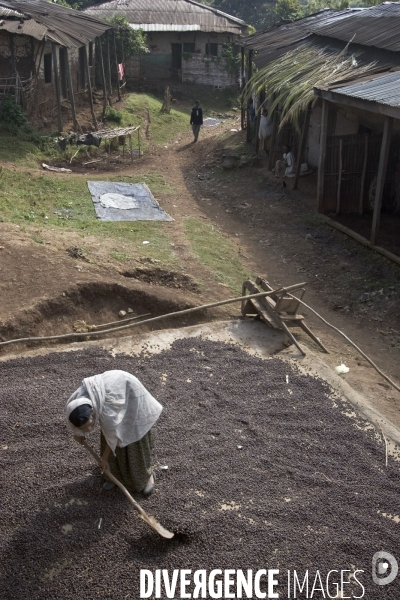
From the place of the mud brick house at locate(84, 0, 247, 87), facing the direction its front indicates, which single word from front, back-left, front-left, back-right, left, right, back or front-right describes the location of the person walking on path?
front

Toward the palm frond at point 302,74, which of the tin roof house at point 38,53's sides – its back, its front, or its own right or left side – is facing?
front

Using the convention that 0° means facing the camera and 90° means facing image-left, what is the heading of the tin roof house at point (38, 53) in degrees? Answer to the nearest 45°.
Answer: approximately 315°

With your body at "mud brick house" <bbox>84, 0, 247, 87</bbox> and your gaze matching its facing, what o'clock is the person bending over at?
The person bending over is roughly at 12 o'clock from the mud brick house.

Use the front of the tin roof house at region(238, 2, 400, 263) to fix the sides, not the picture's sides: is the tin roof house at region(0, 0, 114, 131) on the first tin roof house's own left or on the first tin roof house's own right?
on the first tin roof house's own right

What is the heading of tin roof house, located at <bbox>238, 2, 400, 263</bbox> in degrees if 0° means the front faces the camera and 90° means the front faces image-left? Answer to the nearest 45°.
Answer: approximately 45°

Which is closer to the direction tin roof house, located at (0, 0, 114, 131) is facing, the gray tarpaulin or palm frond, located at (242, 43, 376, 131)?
the palm frond

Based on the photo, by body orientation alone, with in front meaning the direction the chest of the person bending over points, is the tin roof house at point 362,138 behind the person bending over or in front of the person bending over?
behind

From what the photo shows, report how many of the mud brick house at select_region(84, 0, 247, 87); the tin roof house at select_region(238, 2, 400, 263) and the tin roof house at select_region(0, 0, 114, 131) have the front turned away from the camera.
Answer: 0

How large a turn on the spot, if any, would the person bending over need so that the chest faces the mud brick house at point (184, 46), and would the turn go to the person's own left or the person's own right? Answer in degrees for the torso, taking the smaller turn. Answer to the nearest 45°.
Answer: approximately 135° to the person's own right

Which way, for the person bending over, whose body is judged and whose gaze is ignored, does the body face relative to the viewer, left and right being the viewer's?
facing the viewer and to the left of the viewer

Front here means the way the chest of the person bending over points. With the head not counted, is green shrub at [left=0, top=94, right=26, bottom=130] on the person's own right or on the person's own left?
on the person's own right

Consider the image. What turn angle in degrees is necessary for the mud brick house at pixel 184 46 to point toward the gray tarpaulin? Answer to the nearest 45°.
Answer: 0° — it already faces it

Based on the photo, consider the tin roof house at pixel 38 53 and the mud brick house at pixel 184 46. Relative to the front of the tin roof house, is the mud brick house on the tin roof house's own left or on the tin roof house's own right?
on the tin roof house's own left

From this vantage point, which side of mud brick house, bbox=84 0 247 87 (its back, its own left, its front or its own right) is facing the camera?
front
